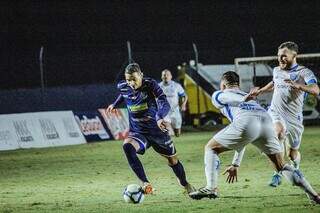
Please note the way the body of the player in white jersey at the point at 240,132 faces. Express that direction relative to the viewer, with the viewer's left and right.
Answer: facing away from the viewer and to the left of the viewer

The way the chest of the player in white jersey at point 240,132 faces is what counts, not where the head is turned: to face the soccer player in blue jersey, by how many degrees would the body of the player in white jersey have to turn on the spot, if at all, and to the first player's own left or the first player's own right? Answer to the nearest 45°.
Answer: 0° — they already face them

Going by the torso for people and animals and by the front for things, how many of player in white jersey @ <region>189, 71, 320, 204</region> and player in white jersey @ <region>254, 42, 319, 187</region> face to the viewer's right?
0

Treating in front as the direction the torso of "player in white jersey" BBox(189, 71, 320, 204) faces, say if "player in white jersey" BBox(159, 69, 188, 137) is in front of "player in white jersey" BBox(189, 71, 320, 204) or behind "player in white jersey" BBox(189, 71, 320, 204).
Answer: in front

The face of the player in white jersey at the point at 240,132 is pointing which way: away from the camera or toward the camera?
away from the camera

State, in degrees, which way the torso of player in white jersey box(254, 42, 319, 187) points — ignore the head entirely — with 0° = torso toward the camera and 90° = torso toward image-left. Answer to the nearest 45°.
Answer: approximately 45°

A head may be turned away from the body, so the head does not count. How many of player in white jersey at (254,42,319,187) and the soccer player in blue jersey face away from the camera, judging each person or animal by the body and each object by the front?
0

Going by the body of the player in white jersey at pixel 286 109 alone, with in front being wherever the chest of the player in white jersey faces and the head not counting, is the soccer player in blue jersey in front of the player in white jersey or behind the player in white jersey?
in front

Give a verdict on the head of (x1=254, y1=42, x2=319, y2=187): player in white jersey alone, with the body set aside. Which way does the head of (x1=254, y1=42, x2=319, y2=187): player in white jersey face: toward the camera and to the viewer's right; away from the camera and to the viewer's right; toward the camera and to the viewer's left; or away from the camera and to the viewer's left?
toward the camera and to the viewer's left
